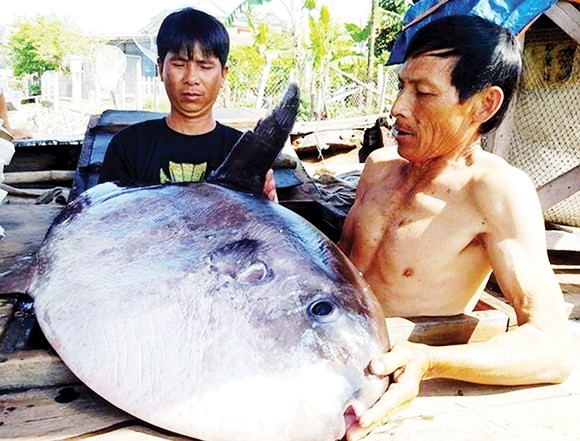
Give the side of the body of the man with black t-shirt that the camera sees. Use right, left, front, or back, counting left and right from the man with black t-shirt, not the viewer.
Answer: front

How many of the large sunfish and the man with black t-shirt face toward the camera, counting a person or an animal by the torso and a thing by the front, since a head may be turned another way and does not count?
1

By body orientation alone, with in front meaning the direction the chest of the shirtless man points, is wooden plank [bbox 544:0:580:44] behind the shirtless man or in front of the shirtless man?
behind

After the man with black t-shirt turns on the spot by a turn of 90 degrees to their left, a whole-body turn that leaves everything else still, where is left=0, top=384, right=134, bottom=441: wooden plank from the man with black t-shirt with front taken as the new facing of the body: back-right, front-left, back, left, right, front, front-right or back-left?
right

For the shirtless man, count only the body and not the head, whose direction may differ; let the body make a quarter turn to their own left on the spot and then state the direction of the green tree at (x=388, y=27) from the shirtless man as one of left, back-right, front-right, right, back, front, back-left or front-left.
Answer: back-left

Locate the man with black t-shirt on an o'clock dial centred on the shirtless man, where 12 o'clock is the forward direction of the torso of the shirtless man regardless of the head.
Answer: The man with black t-shirt is roughly at 2 o'clock from the shirtless man.

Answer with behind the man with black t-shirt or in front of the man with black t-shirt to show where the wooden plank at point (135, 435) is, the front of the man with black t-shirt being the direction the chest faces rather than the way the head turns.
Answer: in front

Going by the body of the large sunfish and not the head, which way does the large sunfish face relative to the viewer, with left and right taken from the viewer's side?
facing to the right of the viewer

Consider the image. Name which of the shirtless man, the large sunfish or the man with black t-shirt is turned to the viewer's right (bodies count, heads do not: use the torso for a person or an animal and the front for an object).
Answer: the large sunfish

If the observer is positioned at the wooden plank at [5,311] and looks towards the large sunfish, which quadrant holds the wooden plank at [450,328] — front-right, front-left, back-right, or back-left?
front-left

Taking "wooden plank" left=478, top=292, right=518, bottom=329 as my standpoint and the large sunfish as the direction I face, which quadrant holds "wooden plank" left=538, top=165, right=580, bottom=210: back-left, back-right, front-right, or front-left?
back-right

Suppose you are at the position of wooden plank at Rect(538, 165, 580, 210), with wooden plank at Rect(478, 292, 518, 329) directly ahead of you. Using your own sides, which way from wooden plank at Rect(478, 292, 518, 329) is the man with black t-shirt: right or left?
right

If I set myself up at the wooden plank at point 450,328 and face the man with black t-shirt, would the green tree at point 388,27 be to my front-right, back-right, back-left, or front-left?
front-right

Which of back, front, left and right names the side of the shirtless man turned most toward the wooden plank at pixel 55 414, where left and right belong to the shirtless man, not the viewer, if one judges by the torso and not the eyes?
front

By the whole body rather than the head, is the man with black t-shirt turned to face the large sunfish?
yes

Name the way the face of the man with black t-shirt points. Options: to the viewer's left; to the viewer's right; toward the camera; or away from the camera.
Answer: toward the camera

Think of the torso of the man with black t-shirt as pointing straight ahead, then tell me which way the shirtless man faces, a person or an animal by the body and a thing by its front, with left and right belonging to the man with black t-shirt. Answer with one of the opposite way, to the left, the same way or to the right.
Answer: to the right

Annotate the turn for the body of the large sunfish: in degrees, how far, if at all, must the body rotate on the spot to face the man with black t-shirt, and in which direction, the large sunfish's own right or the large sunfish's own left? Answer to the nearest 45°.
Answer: approximately 90° to the large sunfish's own left

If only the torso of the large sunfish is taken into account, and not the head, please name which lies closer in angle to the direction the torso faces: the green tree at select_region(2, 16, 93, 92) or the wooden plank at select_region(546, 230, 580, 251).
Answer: the wooden plank

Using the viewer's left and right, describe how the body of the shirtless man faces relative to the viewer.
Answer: facing the viewer and to the left of the viewer

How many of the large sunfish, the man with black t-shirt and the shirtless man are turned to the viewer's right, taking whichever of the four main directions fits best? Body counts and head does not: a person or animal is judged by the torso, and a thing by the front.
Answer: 1
